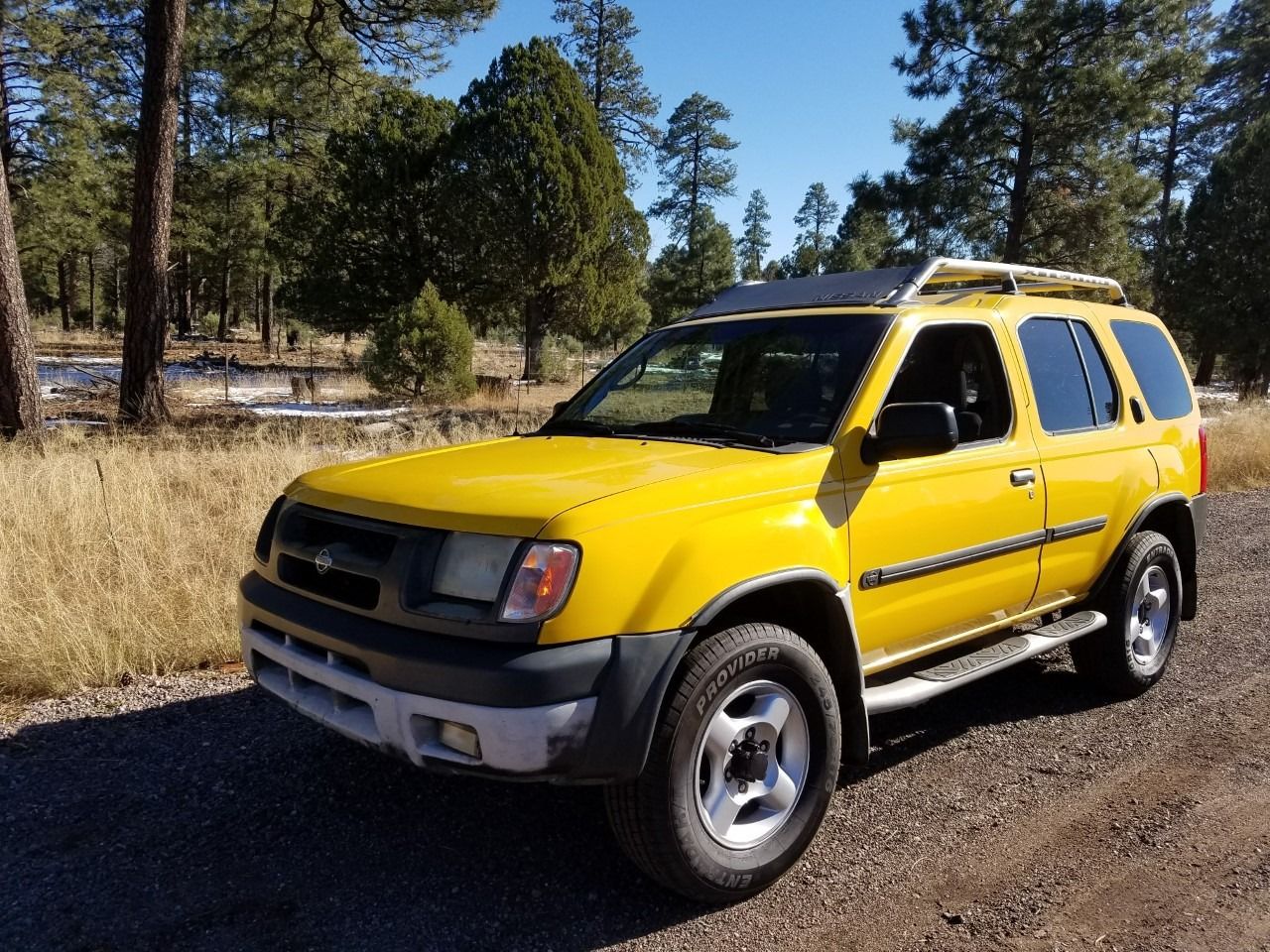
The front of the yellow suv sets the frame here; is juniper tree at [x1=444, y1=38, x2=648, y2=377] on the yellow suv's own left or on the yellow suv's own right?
on the yellow suv's own right

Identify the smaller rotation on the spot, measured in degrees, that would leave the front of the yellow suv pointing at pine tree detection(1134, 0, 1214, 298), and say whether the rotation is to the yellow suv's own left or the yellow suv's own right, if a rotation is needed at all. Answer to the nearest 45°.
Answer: approximately 180°

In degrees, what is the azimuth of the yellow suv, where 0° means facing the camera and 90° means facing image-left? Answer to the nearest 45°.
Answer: approximately 45°

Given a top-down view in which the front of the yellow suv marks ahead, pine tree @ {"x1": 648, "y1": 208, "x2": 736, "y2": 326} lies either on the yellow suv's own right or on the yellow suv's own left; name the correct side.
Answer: on the yellow suv's own right

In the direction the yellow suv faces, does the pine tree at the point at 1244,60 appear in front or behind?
behind

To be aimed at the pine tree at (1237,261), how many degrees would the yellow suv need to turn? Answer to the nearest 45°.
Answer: approximately 180°

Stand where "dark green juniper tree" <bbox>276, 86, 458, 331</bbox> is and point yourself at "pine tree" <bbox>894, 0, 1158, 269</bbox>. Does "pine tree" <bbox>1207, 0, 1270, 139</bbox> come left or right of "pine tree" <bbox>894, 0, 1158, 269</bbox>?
left

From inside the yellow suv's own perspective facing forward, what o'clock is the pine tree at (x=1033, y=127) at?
The pine tree is roughly at 5 o'clock from the yellow suv.

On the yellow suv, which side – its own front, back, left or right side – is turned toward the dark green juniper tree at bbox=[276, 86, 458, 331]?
right
